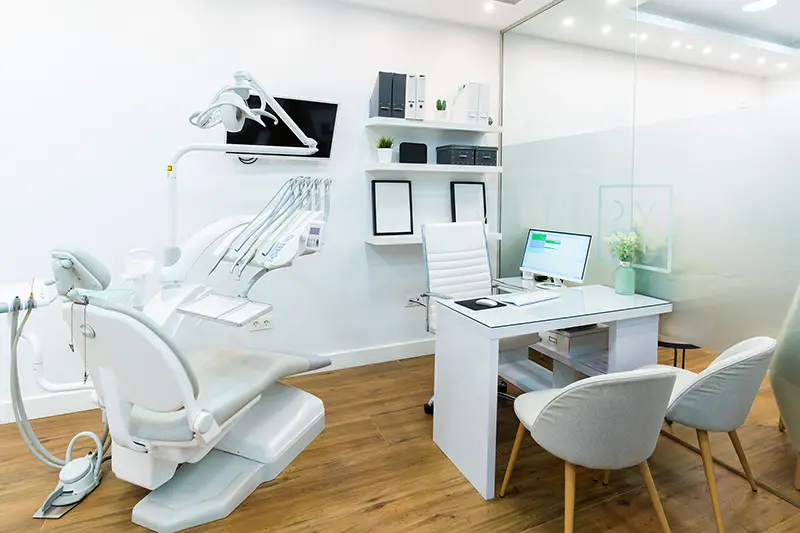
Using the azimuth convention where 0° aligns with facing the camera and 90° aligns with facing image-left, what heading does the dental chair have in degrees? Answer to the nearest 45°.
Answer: approximately 225°

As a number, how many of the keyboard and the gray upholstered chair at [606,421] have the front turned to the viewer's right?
0

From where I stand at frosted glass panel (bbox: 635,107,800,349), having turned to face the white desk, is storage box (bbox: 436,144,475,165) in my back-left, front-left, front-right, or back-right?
front-right

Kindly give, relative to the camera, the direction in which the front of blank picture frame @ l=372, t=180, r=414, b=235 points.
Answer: facing the viewer and to the right of the viewer

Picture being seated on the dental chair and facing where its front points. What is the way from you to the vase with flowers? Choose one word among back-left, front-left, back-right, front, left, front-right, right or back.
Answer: front-right

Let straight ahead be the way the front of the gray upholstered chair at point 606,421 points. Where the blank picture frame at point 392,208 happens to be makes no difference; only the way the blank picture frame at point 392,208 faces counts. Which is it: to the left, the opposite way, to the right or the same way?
the opposite way

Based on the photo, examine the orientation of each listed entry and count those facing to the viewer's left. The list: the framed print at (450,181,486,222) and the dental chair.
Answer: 0

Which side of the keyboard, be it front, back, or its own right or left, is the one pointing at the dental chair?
left

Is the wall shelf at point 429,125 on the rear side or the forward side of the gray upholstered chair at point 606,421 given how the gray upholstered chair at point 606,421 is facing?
on the forward side

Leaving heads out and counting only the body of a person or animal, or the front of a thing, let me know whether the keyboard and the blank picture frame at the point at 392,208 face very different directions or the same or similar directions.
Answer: very different directions

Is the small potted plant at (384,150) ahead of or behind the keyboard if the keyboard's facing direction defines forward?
ahead

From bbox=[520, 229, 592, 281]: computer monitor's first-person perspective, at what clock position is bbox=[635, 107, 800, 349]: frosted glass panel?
The frosted glass panel is roughly at 9 o'clock from the computer monitor.

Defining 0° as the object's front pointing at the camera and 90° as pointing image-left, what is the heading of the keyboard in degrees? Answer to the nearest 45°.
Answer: approximately 135°
